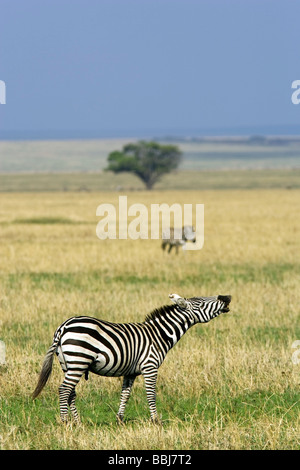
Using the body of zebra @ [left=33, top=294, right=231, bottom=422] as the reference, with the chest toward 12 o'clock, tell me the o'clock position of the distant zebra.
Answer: The distant zebra is roughly at 9 o'clock from the zebra.

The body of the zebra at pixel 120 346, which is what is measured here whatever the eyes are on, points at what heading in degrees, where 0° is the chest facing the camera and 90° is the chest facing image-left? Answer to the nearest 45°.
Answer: approximately 270°
